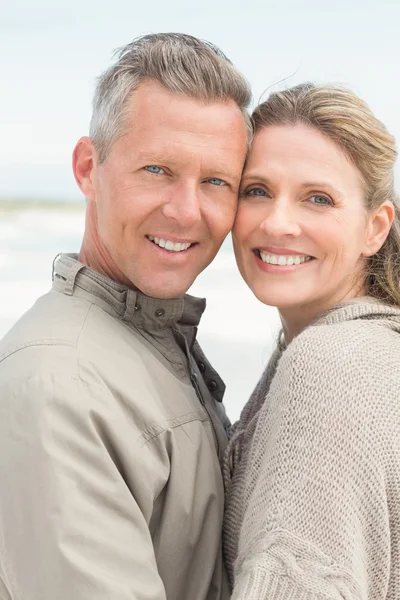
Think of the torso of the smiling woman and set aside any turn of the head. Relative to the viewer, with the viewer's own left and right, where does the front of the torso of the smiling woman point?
facing to the left of the viewer

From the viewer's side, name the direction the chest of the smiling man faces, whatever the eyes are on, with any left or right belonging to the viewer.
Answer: facing the viewer and to the right of the viewer
